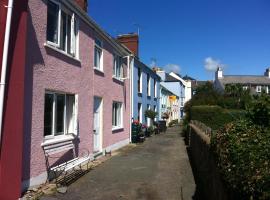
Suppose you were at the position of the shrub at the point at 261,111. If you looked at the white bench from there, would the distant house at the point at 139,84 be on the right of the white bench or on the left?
right

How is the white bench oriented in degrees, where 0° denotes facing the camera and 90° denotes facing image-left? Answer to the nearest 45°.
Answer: approximately 315°

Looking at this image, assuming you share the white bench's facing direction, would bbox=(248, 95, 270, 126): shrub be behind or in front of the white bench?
in front

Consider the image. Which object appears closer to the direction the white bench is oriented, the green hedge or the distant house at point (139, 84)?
the green hedge

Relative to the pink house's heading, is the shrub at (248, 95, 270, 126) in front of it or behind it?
in front

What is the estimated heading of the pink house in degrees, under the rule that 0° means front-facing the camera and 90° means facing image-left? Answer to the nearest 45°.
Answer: approximately 315°
